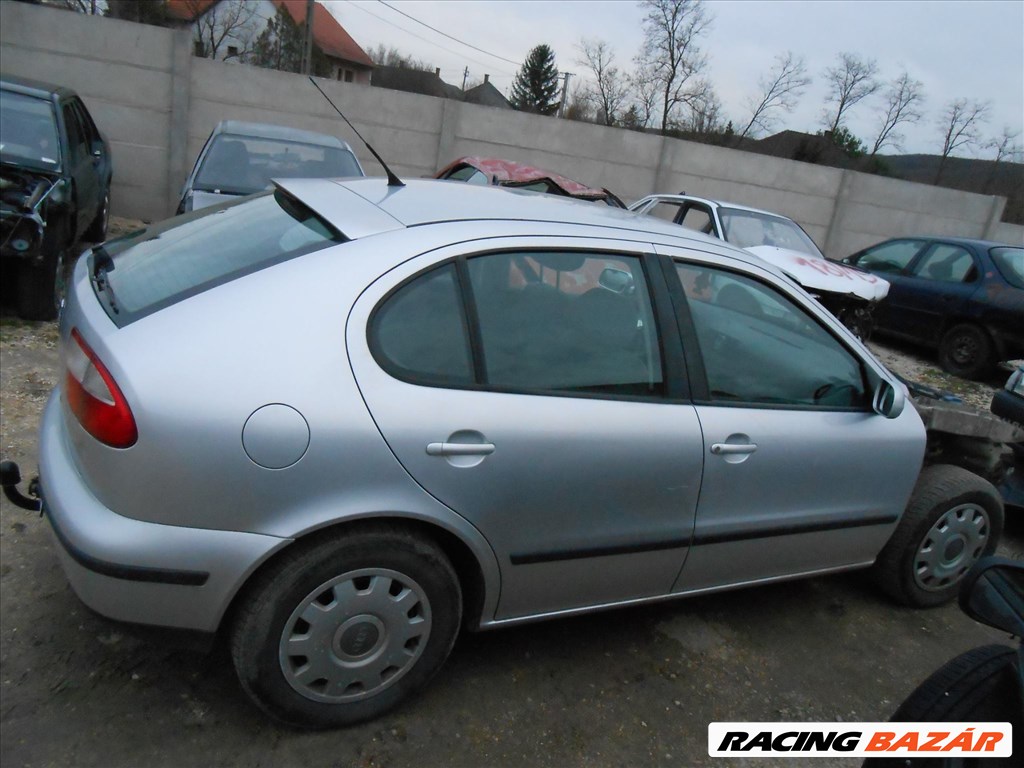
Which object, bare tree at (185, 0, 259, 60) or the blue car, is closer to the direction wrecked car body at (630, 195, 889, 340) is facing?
the blue car

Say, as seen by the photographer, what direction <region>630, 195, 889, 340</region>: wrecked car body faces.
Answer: facing the viewer and to the right of the viewer

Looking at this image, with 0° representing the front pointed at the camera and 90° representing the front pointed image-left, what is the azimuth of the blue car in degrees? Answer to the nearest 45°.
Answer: approximately 135°

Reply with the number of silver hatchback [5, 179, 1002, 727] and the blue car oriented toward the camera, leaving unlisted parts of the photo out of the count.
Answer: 0

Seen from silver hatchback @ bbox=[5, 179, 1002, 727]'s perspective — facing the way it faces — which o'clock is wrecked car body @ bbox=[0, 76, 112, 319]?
The wrecked car body is roughly at 9 o'clock from the silver hatchback.

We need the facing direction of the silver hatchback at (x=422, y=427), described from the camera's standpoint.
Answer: facing away from the viewer and to the right of the viewer

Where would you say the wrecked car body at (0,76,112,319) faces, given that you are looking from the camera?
facing the viewer and to the left of the viewer

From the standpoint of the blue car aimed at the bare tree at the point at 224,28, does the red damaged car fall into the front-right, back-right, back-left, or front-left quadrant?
front-left

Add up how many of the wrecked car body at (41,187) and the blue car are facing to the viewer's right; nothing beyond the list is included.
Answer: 0

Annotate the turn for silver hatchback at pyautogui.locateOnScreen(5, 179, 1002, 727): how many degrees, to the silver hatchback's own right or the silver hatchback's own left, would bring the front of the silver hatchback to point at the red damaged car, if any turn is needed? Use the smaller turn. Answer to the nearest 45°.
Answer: approximately 45° to the silver hatchback's own left

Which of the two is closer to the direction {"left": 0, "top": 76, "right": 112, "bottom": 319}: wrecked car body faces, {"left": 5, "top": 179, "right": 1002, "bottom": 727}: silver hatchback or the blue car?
the silver hatchback

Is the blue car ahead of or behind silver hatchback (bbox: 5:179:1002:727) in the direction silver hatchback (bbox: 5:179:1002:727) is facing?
ahead

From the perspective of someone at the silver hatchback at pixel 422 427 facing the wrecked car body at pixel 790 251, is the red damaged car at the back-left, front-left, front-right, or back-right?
front-left

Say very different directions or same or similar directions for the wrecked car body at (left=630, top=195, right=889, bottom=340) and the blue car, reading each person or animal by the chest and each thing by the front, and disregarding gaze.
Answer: very different directions

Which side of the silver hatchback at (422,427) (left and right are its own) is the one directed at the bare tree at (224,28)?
left
